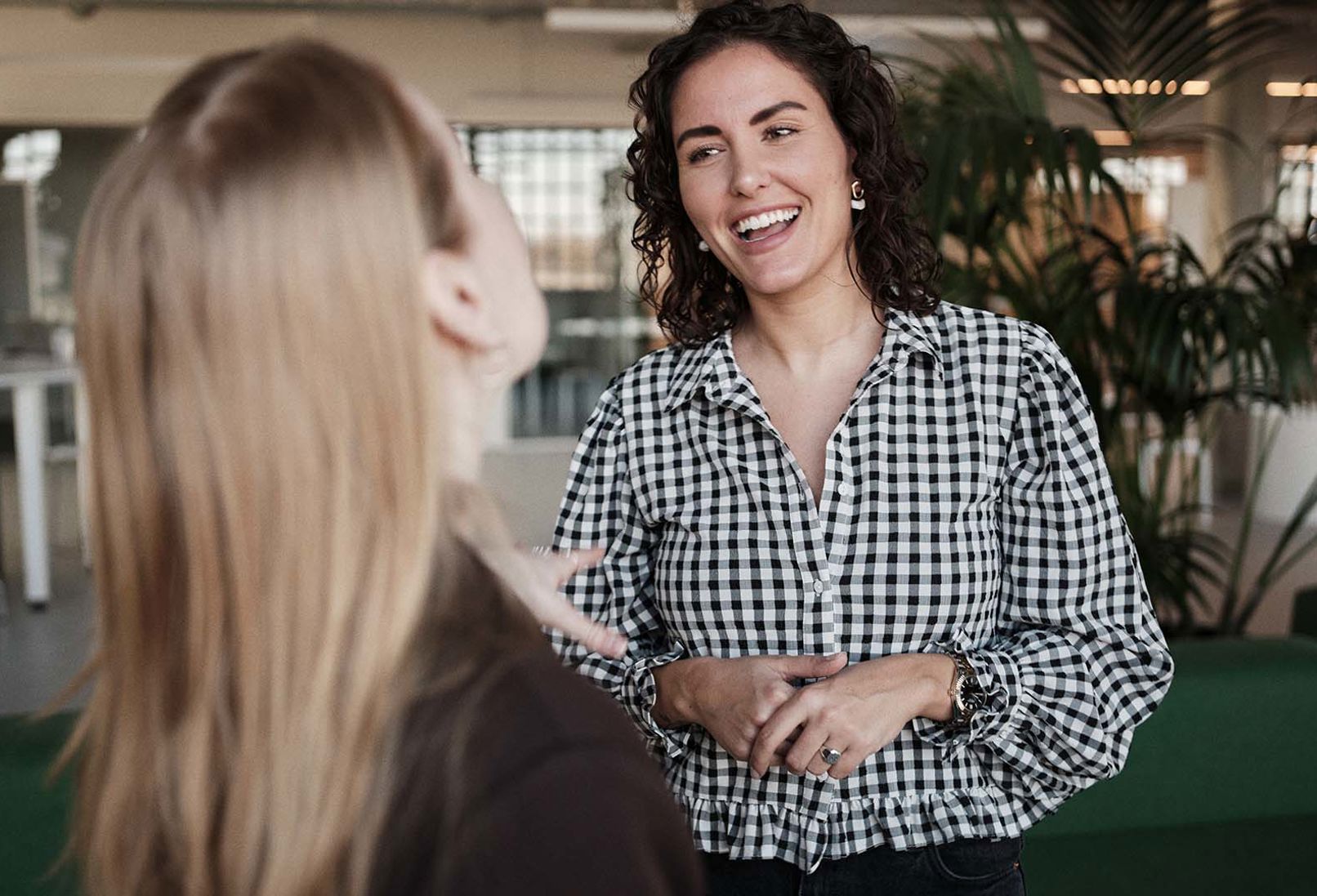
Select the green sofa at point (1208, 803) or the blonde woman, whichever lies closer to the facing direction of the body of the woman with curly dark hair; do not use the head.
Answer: the blonde woman

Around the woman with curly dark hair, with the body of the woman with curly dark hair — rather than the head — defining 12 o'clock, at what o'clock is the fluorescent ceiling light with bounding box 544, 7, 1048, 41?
The fluorescent ceiling light is roughly at 6 o'clock from the woman with curly dark hair.

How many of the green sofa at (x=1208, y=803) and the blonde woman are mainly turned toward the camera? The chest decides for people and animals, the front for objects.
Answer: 1

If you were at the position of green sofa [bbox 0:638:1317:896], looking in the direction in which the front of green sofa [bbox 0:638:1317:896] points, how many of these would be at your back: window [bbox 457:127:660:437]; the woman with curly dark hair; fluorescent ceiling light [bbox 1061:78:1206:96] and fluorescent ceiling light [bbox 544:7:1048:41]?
3

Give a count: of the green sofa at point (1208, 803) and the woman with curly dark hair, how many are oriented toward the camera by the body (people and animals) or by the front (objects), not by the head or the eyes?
2

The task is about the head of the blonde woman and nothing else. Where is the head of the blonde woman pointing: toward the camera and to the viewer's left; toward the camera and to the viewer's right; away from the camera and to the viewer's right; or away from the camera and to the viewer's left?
away from the camera and to the viewer's right

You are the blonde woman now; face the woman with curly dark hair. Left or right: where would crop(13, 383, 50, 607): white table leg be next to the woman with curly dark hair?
left

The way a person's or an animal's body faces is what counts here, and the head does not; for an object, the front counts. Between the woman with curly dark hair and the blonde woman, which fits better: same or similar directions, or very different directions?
very different directions

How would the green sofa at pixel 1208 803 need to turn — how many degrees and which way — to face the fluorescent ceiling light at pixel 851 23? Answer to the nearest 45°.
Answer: approximately 180°

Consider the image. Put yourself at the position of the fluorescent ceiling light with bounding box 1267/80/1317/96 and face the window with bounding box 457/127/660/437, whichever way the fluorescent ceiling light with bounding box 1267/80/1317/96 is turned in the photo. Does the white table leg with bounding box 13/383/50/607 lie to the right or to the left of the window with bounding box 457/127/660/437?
left

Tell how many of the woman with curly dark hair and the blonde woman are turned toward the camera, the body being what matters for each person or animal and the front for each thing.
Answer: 1

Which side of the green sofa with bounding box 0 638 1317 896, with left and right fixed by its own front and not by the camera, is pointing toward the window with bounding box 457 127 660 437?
back

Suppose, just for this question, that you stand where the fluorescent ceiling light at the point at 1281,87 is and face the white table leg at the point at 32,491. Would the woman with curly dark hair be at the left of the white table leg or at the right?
left
